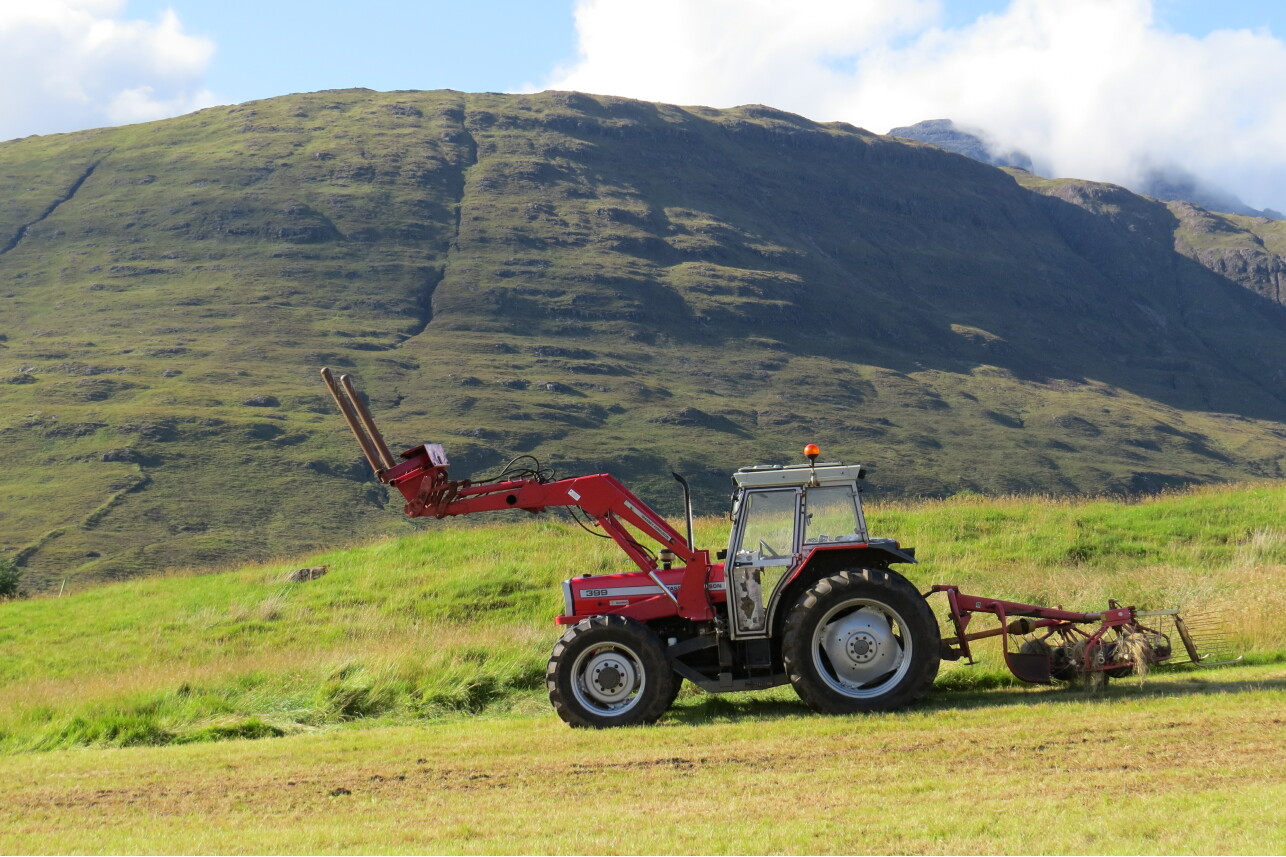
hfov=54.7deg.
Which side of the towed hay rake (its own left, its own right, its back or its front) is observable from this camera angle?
left

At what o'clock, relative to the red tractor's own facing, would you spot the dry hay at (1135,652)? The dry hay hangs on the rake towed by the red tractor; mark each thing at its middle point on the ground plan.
The dry hay is roughly at 6 o'clock from the red tractor.

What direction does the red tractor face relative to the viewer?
to the viewer's left
